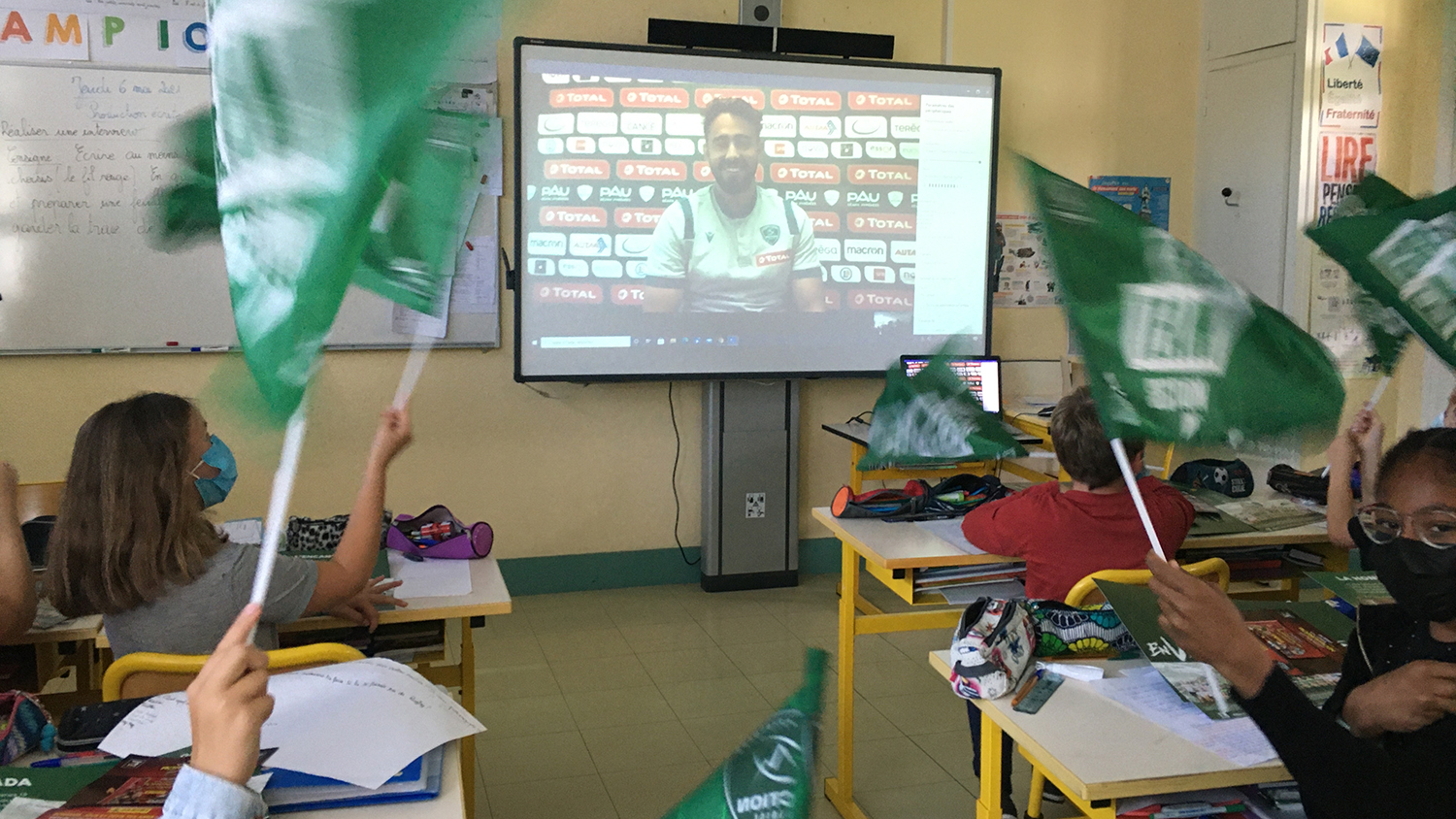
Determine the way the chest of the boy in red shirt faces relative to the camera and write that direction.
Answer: away from the camera

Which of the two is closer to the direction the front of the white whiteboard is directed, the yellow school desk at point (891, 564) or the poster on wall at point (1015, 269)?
the yellow school desk

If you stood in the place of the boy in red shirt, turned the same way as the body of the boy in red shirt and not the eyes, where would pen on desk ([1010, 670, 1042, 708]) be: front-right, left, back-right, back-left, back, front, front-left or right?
back

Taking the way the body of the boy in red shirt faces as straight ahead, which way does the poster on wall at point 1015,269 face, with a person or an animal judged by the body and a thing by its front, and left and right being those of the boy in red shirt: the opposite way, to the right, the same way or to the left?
the opposite way

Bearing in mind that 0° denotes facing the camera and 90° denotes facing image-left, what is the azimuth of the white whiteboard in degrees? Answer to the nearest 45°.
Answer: approximately 0°

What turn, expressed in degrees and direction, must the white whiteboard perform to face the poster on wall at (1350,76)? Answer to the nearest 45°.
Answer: approximately 90° to its left
